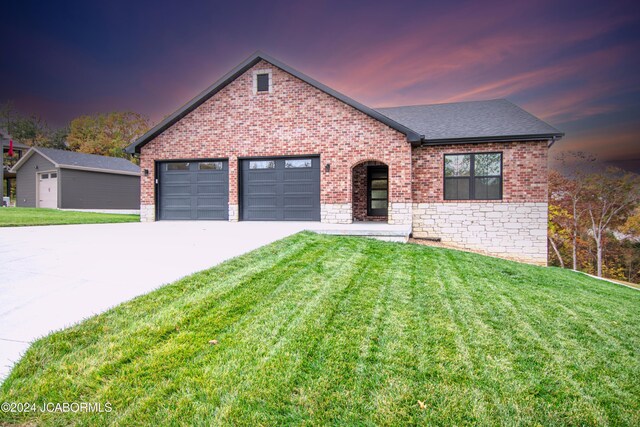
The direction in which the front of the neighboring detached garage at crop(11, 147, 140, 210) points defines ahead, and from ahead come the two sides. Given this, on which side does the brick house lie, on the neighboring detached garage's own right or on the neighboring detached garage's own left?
on the neighboring detached garage's own left

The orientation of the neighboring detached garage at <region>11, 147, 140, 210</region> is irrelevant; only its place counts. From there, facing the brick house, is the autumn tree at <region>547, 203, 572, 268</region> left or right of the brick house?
left

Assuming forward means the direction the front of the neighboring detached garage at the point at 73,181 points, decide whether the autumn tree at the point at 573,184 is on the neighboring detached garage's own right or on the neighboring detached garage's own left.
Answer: on the neighboring detached garage's own left

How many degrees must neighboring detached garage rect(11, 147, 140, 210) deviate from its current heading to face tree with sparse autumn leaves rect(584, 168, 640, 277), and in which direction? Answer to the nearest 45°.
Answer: approximately 90° to its left

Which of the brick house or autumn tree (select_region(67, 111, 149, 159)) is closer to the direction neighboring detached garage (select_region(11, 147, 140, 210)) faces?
the brick house

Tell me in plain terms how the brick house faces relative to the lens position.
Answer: facing the viewer

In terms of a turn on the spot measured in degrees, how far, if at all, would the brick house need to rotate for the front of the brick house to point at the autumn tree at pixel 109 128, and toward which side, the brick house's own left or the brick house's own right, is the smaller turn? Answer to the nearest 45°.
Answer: approximately 135° to the brick house's own right

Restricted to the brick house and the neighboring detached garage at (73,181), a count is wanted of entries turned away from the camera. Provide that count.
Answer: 0
